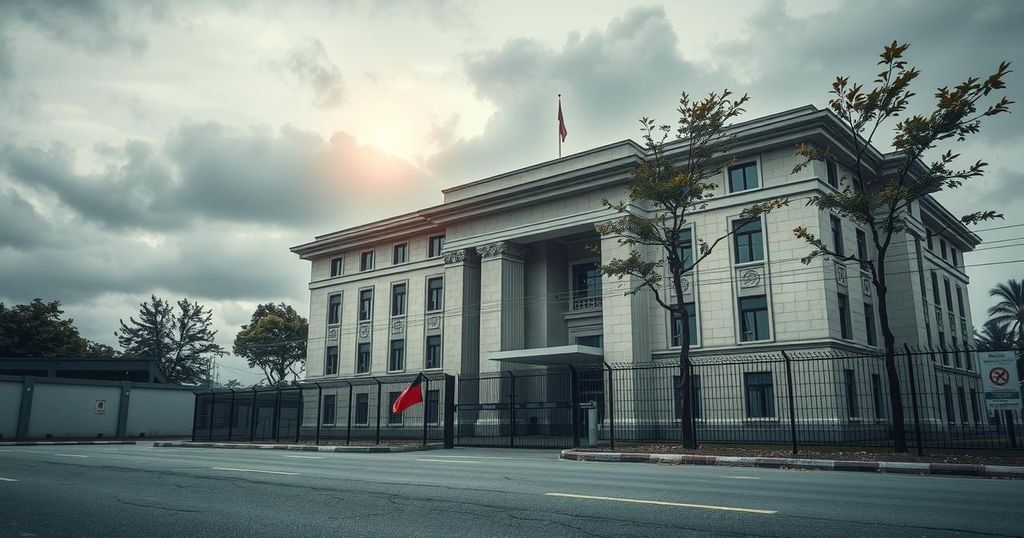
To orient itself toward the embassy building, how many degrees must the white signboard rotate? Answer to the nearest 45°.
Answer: approximately 135° to its right

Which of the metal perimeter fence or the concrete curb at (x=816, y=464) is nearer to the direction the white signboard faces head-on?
the concrete curb

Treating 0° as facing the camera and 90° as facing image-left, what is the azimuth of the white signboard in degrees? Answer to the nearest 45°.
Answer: approximately 0°
